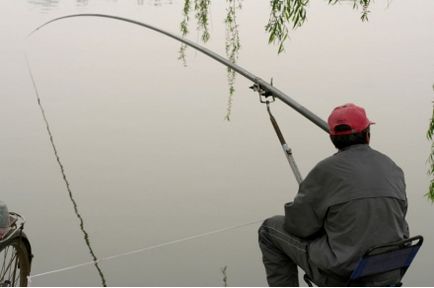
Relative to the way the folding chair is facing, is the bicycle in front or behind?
in front

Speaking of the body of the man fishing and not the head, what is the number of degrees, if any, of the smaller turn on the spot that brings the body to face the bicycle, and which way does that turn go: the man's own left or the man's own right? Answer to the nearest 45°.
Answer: approximately 45° to the man's own left

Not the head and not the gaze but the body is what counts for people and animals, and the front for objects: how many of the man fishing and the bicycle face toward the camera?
0

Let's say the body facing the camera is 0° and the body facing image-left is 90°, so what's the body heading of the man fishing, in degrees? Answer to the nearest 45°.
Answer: approximately 135°

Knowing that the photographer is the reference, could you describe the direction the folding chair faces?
facing away from the viewer and to the left of the viewer
